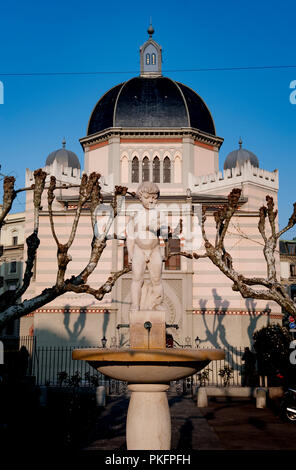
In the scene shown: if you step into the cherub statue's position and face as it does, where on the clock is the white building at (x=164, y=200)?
The white building is roughly at 6 o'clock from the cherub statue.

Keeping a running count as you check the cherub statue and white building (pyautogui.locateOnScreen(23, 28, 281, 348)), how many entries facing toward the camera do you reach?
2

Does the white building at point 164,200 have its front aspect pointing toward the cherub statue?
yes

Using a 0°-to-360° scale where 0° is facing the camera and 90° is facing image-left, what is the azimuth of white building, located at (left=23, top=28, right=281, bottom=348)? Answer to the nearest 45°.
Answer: approximately 0°

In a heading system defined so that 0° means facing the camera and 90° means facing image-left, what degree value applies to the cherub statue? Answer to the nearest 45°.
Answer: approximately 0°

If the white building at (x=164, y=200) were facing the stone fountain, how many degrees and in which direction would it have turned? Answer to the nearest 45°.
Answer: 0° — it already faces it
